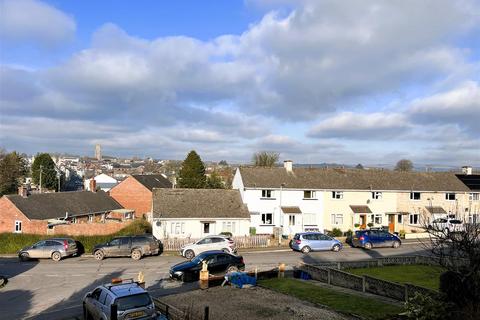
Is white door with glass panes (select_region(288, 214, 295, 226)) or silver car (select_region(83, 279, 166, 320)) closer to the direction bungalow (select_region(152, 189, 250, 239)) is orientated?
the silver car

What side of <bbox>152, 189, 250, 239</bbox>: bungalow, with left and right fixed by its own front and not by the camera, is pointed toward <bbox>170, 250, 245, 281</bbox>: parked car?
front

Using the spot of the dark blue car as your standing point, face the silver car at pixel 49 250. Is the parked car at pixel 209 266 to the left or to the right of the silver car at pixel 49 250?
left

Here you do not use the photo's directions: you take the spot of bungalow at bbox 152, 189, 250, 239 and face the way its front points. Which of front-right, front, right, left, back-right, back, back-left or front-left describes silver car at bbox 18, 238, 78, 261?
front-right

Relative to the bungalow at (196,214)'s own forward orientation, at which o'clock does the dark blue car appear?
The dark blue car is roughly at 10 o'clock from the bungalow.

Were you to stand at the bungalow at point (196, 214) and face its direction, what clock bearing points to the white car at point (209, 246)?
The white car is roughly at 12 o'clock from the bungalow.

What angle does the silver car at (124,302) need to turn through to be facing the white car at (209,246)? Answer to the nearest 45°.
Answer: approximately 45° to its right

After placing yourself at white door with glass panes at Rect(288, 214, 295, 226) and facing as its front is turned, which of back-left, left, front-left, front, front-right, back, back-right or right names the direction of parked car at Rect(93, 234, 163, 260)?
front-right

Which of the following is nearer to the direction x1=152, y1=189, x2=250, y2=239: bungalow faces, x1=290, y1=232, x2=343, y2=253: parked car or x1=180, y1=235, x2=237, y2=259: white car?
the white car
